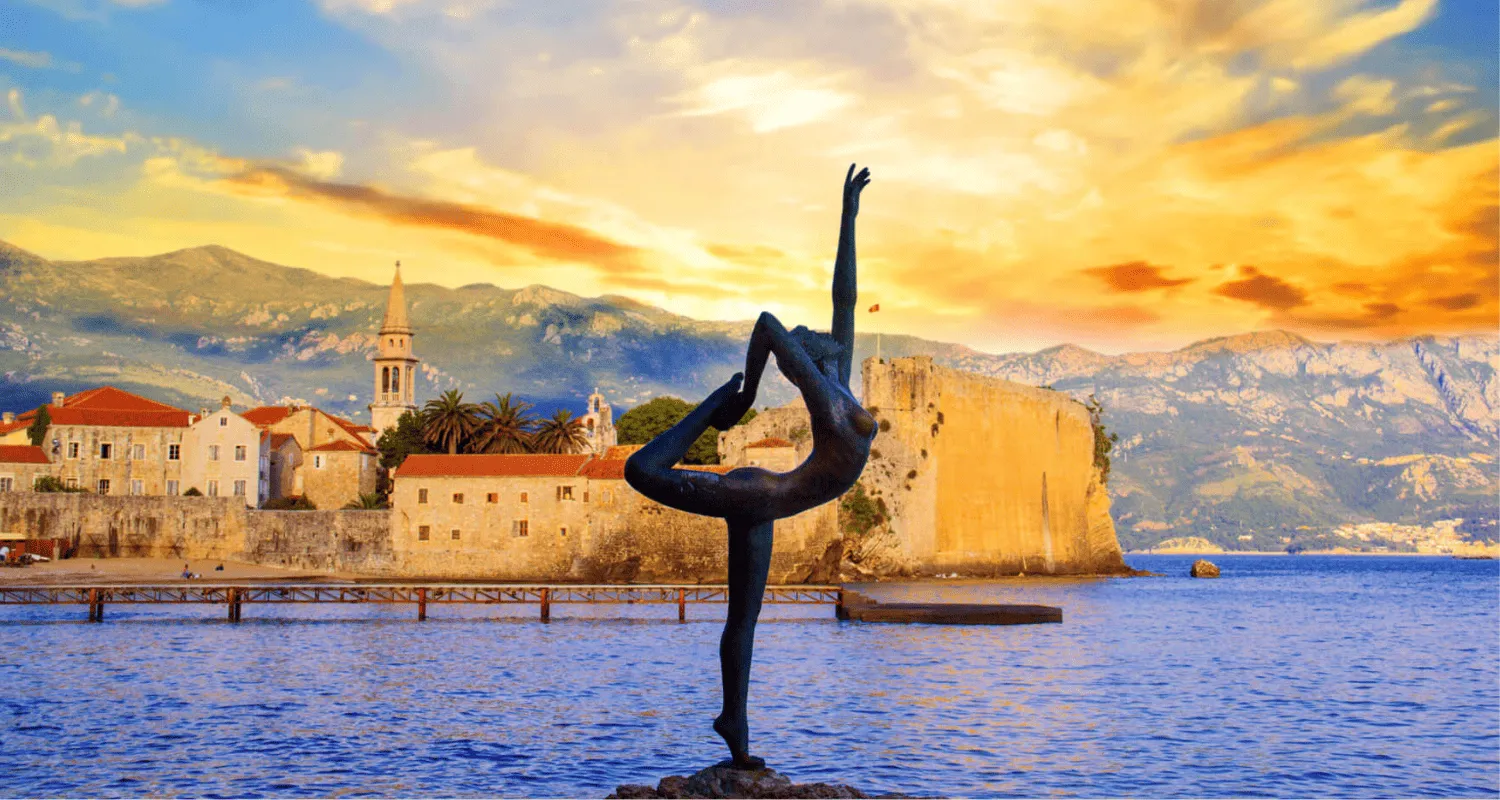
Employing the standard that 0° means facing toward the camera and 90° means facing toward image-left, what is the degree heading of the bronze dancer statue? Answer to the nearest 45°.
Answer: approximately 270°

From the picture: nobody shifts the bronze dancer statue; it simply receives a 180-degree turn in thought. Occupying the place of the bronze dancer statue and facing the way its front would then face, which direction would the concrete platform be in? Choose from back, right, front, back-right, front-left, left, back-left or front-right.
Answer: right
